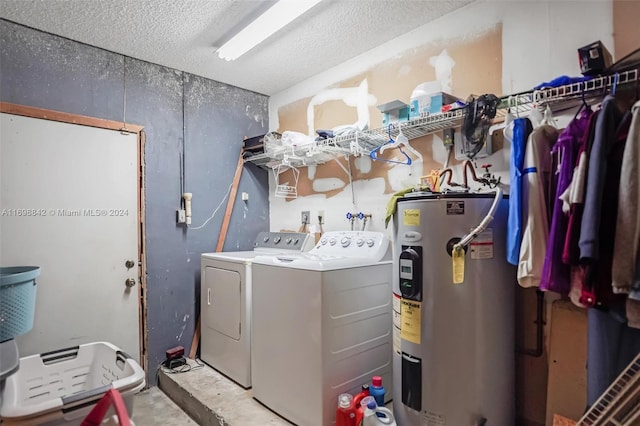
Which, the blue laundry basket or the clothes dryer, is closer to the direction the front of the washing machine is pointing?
the blue laundry basket

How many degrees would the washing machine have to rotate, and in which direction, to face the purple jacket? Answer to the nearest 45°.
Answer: approximately 90° to its left

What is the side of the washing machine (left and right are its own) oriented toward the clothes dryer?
right

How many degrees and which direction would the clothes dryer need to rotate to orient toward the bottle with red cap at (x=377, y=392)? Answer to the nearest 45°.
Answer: approximately 90° to its left

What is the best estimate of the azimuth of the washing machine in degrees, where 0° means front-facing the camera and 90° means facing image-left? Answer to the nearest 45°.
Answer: approximately 45°

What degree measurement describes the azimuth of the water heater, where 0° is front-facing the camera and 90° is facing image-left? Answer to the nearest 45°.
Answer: approximately 45°
